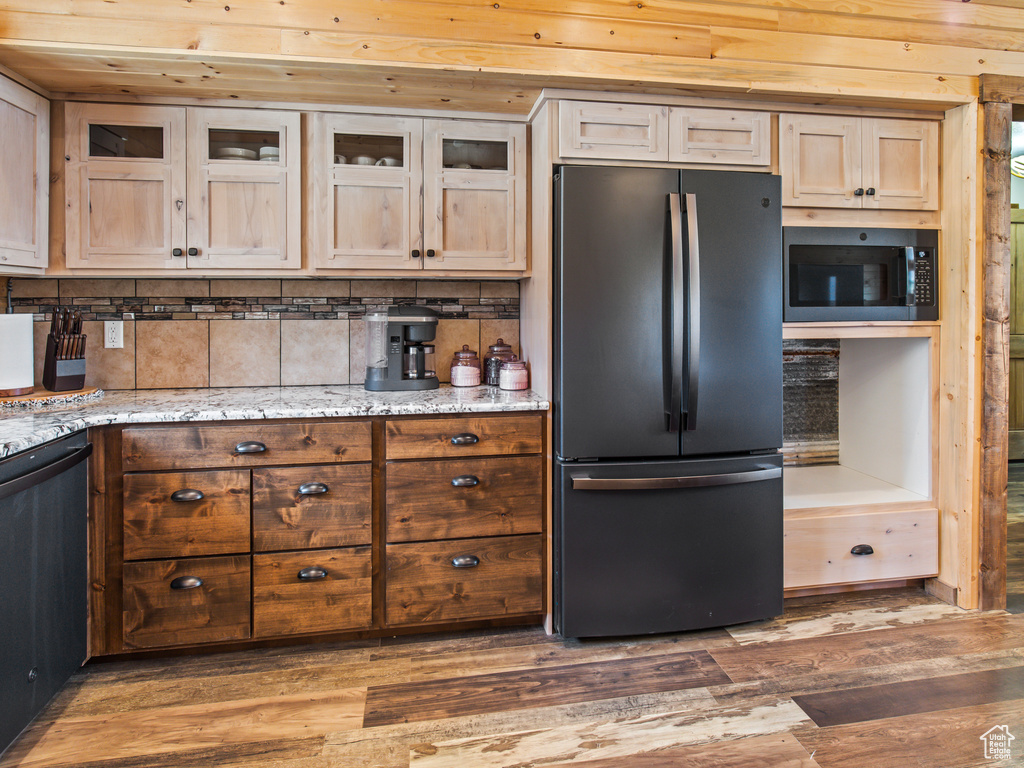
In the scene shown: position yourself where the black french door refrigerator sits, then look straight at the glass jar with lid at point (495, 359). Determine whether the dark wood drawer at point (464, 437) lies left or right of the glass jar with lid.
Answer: left

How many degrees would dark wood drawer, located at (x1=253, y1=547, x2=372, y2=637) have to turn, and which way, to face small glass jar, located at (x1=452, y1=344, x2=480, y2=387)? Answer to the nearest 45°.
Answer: approximately 135° to its left

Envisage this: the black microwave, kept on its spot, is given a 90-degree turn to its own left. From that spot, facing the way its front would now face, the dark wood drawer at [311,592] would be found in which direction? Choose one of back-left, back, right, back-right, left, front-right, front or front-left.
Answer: back-right

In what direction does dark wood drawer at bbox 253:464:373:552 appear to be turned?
toward the camera

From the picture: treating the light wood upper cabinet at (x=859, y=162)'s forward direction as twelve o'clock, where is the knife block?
The knife block is roughly at 2 o'clock from the light wood upper cabinet.

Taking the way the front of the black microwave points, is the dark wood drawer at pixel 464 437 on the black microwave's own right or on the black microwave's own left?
on the black microwave's own right

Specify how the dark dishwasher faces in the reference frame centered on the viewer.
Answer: facing the viewer and to the right of the viewer

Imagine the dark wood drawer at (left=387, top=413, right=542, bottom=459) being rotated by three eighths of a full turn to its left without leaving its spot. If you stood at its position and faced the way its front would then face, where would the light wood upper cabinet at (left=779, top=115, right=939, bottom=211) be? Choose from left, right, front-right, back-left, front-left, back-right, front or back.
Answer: front-right

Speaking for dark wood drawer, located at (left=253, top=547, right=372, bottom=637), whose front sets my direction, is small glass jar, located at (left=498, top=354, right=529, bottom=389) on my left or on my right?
on my left

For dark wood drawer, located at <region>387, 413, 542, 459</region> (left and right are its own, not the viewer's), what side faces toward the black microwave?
left

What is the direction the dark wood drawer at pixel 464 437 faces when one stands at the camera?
facing the viewer

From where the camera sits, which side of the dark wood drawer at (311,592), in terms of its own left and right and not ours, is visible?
front
